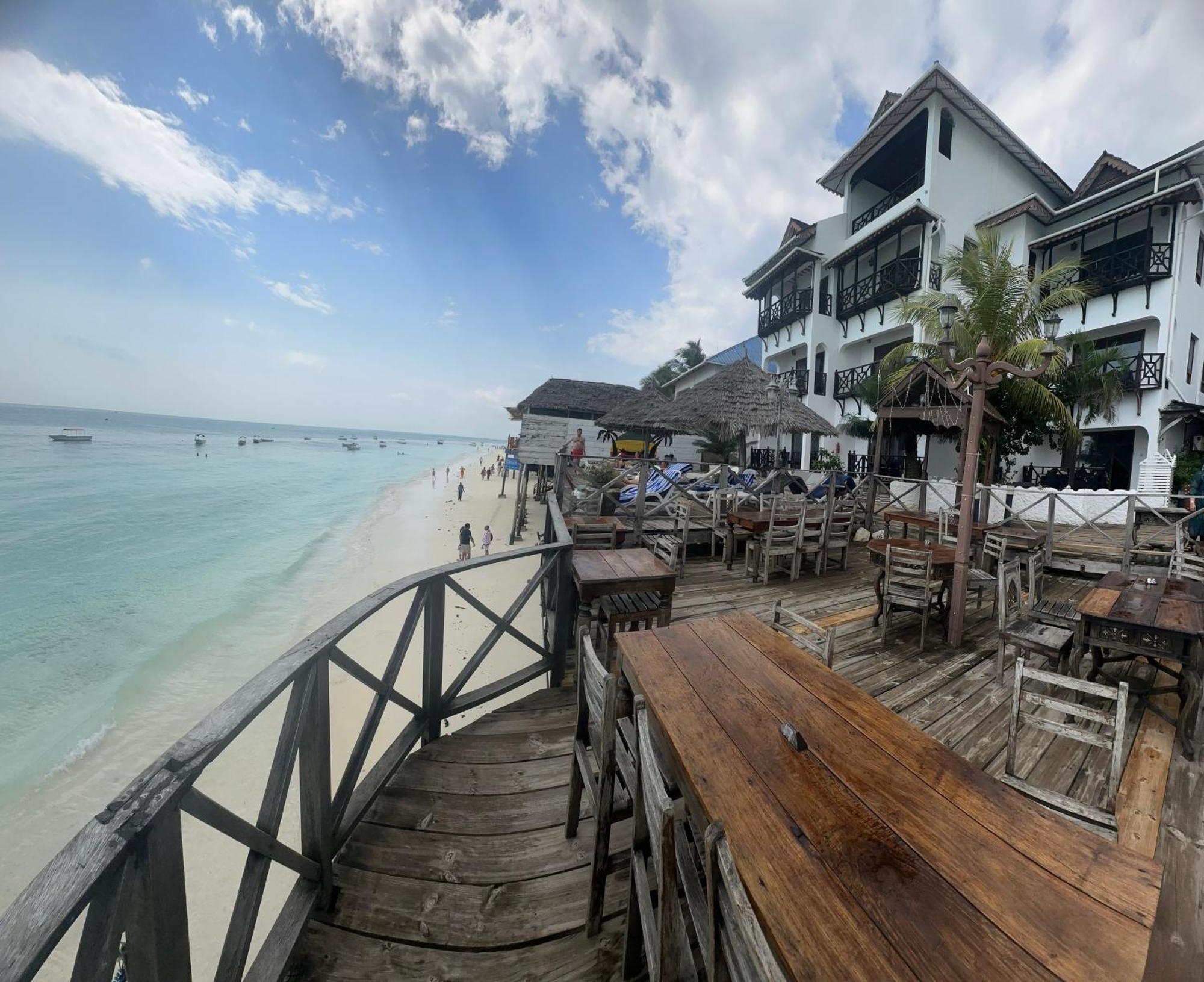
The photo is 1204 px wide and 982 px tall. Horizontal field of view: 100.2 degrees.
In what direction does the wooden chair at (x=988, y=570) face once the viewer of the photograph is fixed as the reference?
facing the viewer and to the left of the viewer

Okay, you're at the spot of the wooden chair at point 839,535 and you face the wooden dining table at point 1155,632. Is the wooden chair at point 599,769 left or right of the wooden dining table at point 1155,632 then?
right

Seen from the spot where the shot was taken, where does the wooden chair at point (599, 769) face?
facing away from the viewer and to the right of the viewer

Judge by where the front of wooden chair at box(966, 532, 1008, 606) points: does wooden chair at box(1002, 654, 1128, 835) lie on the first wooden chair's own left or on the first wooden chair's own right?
on the first wooden chair's own left

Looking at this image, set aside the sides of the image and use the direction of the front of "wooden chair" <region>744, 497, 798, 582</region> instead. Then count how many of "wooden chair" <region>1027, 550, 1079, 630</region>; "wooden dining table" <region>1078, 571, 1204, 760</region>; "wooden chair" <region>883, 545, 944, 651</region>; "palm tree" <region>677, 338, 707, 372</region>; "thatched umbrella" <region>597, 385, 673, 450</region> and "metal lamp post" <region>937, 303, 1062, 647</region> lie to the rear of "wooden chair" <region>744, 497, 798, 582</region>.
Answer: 4

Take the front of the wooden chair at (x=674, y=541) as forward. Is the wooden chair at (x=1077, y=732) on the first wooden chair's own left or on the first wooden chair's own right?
on the first wooden chair's own left

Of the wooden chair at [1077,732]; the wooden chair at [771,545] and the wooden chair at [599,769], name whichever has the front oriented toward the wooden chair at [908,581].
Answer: the wooden chair at [599,769]

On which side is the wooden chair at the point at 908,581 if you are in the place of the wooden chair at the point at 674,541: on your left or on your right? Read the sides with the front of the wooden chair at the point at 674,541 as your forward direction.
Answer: on your left

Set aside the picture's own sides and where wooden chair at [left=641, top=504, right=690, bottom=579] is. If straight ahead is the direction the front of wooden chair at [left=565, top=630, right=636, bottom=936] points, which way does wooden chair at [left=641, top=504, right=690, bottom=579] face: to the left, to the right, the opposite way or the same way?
the opposite way

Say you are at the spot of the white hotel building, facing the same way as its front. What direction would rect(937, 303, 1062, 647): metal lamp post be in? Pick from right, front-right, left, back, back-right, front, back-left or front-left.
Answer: front-left

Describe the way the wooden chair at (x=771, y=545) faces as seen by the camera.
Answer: facing away from the viewer and to the left of the viewer

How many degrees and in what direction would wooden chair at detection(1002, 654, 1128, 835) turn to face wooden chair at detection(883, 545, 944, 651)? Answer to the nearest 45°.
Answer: approximately 90° to its right

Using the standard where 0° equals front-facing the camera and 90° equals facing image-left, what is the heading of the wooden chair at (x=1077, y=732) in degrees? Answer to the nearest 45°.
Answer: approximately 45°

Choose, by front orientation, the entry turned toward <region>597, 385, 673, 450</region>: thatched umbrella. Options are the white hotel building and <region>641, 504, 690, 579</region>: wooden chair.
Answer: the white hotel building

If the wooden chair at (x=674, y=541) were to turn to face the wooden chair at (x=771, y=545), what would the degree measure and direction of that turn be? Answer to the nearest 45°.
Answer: approximately 135° to its left
